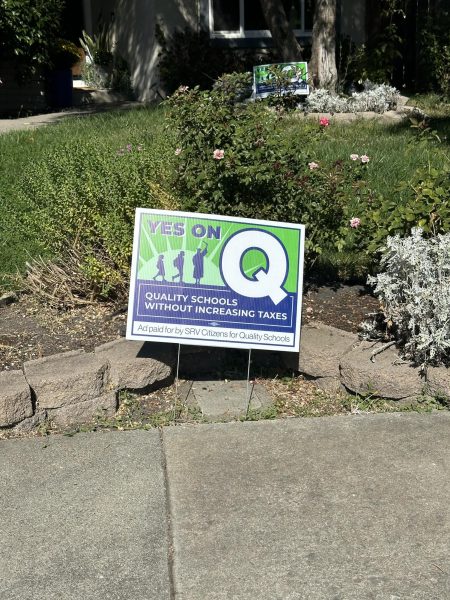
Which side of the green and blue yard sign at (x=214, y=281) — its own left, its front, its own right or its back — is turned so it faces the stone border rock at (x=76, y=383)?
right

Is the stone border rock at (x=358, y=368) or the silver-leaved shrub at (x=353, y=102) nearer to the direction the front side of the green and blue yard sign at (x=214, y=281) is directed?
the stone border rock

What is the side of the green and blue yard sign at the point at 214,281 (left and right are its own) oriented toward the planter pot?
back

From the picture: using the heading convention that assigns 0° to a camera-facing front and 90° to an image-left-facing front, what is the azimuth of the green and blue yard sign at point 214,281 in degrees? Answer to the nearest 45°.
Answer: approximately 0°

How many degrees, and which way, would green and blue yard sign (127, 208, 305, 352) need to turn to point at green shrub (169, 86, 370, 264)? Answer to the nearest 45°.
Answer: approximately 180°

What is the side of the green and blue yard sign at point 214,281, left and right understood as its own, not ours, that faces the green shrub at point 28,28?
back

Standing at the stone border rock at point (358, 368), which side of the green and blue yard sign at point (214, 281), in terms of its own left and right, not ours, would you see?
left

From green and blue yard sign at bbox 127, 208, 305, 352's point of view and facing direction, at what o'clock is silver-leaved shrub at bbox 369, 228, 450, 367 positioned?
The silver-leaved shrub is roughly at 9 o'clock from the green and blue yard sign.

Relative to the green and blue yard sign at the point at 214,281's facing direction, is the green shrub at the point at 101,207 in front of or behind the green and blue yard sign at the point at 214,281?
behind

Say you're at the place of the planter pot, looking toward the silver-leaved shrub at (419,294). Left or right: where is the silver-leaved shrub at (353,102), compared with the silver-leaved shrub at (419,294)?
left
